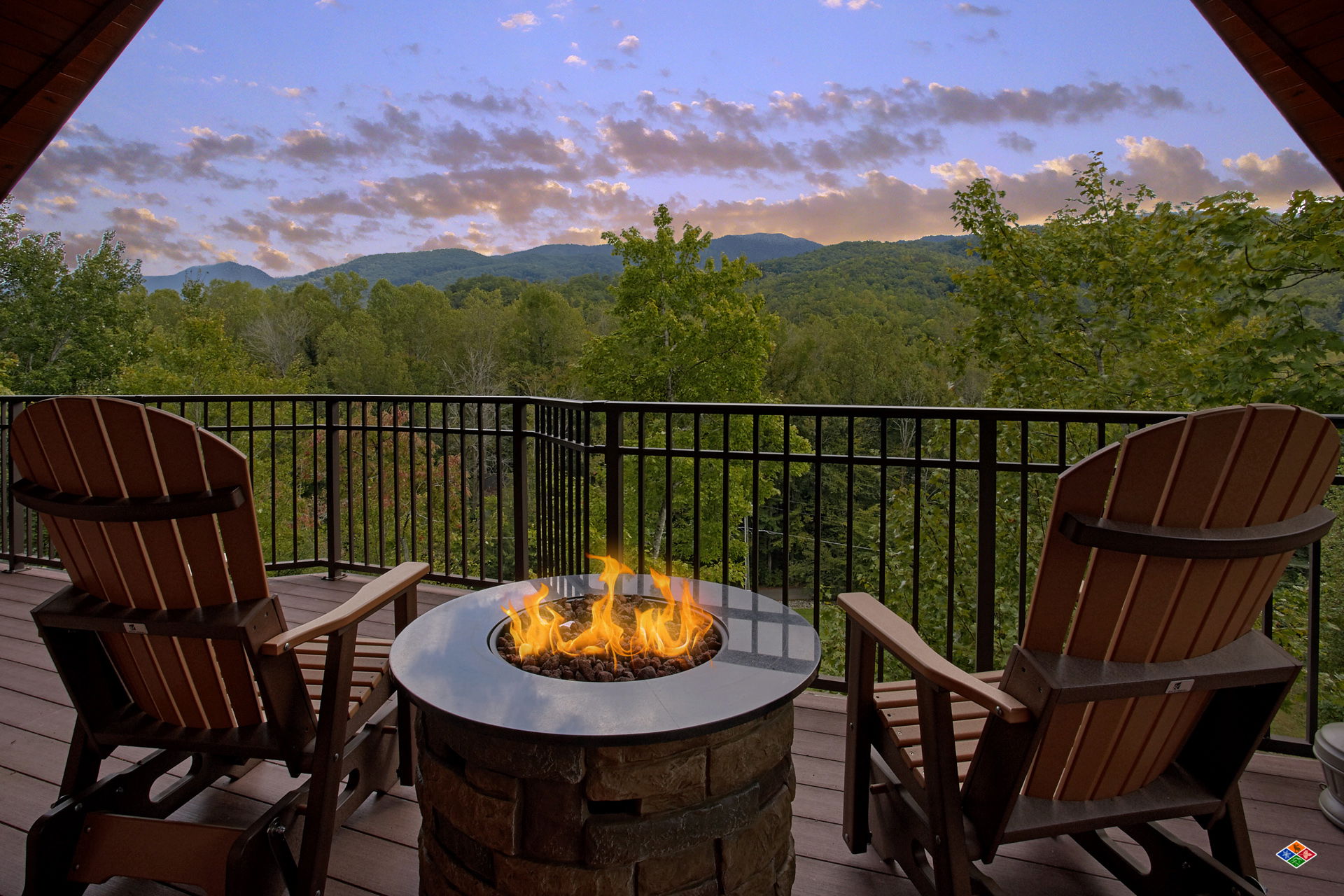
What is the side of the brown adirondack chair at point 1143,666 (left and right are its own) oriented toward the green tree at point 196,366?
front

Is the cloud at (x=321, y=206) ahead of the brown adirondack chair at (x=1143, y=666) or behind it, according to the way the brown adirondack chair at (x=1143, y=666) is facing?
ahead

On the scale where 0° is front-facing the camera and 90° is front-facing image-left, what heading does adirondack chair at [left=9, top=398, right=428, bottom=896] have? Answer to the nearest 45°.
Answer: approximately 225°

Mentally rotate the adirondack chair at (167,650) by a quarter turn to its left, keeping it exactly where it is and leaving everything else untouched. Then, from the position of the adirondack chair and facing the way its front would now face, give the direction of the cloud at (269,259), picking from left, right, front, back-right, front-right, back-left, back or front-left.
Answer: front-right

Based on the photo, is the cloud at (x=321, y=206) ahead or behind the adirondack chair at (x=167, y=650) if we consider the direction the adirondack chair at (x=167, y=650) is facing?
ahead

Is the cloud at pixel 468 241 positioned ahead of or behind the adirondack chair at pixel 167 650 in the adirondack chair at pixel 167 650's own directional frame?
ahead

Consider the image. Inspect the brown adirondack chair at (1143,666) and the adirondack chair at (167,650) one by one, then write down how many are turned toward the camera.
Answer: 0

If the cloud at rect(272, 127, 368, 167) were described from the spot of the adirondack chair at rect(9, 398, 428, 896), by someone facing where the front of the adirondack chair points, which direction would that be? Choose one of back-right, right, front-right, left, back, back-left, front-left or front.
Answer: front-left

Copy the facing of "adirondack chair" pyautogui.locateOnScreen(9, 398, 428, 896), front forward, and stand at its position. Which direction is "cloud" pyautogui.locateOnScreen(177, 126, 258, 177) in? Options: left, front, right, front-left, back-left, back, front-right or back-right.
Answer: front-left

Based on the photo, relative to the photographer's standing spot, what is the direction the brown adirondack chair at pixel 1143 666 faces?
facing away from the viewer and to the left of the viewer

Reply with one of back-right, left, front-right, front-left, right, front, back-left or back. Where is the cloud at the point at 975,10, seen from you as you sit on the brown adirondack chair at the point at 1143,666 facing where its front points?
front-right

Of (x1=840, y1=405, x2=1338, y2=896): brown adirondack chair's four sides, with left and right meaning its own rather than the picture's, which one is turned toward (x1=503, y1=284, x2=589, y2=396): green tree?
front
